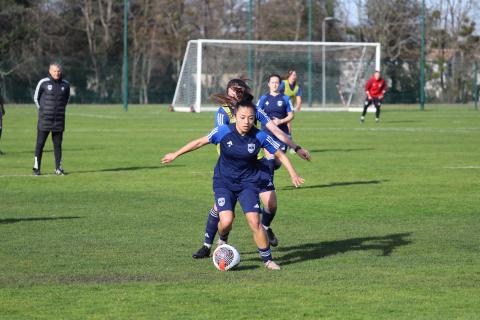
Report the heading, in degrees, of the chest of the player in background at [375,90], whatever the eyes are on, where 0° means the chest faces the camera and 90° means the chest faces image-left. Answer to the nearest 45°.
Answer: approximately 0°

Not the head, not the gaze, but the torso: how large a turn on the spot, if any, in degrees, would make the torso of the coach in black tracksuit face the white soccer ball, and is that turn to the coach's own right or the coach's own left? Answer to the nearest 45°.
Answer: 0° — they already face it

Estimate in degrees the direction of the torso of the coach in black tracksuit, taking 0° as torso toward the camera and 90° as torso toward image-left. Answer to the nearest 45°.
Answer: approximately 0°

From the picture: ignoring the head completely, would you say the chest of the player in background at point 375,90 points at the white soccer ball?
yes
